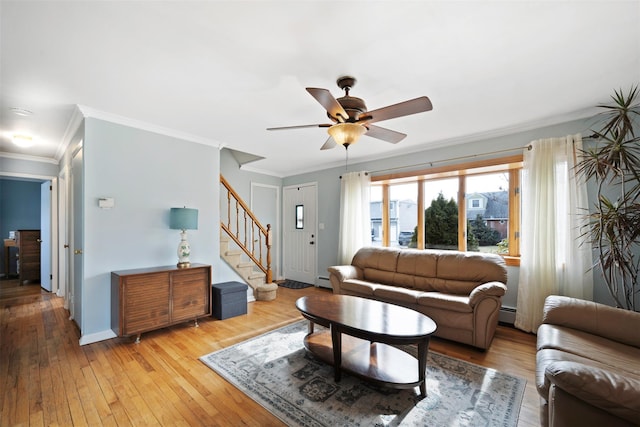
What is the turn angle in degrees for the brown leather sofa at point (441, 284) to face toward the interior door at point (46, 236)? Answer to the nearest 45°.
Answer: approximately 45° to its right

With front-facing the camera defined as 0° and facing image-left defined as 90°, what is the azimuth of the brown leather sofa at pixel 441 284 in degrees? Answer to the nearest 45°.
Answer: approximately 45°

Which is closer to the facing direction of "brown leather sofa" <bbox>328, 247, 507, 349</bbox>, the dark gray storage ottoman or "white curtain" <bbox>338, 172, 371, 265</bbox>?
the dark gray storage ottoman

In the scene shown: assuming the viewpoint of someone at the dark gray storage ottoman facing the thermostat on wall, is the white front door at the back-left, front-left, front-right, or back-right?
back-right

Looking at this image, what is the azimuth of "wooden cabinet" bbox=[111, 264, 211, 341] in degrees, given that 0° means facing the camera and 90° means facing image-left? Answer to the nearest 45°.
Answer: approximately 315°

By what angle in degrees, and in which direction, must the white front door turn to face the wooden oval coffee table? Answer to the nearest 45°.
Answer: approximately 45° to its left

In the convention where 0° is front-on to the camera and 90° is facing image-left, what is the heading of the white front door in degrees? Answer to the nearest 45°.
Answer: approximately 45°

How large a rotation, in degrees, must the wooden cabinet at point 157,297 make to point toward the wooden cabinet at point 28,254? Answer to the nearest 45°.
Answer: approximately 180°
